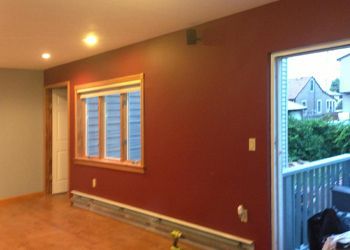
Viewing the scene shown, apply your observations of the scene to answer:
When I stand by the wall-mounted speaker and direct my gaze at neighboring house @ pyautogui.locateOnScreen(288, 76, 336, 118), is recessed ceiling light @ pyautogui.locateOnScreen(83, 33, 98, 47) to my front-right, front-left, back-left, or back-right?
back-left

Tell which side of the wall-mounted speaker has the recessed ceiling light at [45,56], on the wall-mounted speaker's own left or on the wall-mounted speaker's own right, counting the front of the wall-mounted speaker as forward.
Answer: on the wall-mounted speaker's own right

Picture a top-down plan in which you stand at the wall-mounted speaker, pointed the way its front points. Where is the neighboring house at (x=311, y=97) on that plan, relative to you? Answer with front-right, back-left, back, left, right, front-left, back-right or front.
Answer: back-left

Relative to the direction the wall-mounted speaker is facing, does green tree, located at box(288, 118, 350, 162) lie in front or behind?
behind

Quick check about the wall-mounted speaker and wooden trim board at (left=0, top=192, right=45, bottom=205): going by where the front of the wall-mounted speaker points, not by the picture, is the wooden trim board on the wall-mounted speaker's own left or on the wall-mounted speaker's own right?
on the wall-mounted speaker's own right

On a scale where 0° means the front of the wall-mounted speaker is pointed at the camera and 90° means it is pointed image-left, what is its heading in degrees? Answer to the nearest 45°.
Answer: approximately 45°

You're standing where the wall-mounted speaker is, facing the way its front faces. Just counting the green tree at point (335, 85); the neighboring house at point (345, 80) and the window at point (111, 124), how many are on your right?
1

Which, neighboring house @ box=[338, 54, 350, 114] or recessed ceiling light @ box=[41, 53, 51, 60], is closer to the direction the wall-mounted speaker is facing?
the recessed ceiling light

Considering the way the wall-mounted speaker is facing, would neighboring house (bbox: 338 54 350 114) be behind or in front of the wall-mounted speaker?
behind
